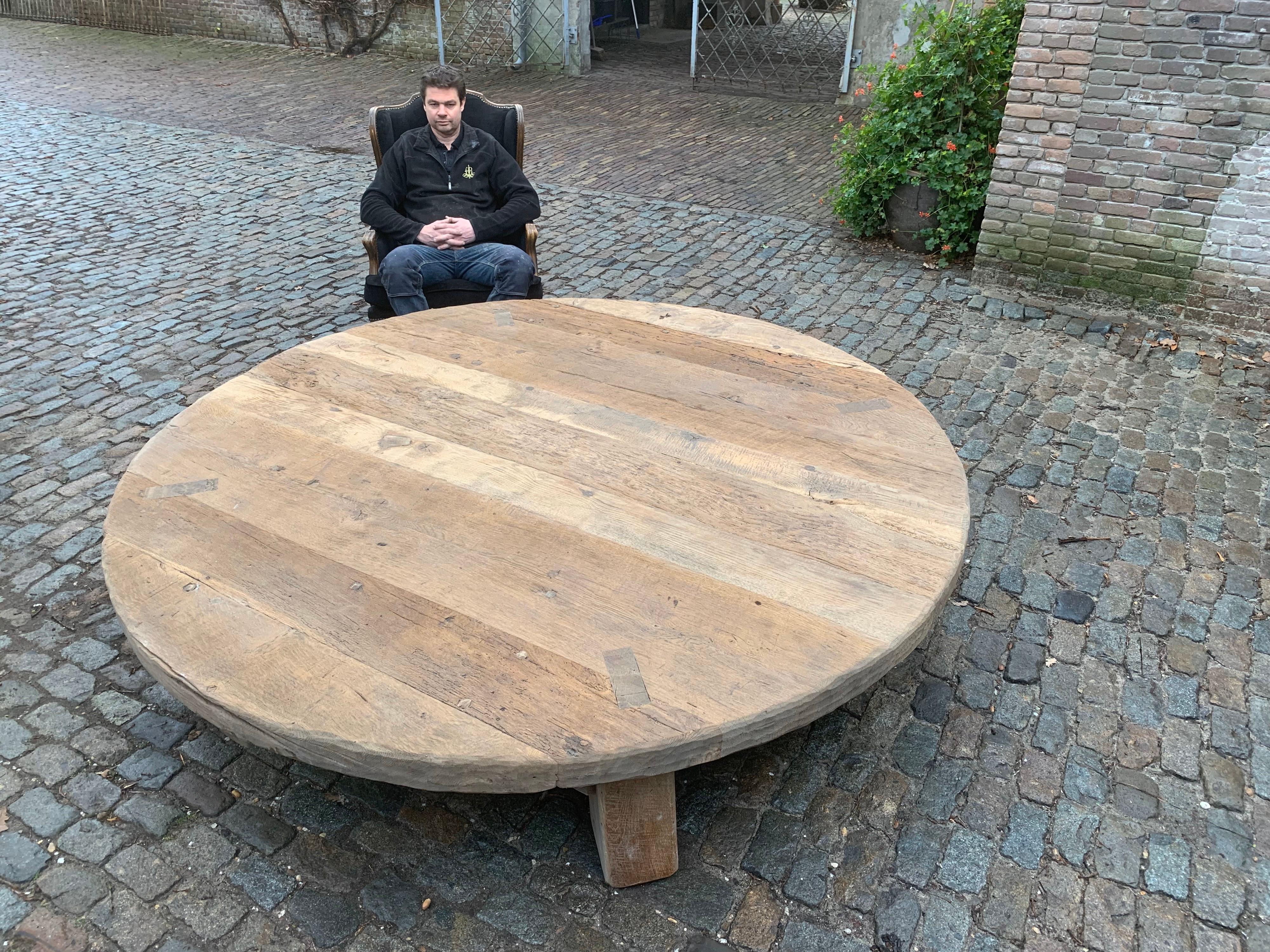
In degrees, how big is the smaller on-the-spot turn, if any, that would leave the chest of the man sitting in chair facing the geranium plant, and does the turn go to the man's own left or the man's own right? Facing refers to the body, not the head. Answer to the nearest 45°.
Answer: approximately 90° to the man's own left

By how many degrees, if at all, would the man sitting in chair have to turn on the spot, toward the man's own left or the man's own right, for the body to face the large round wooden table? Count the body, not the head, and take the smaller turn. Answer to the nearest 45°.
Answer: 0° — they already face it

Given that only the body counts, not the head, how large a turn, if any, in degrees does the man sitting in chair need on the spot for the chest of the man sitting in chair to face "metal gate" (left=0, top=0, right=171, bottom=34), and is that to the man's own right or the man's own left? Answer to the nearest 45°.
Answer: approximately 180°

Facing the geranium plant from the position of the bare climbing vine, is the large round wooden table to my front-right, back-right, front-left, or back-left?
front-right

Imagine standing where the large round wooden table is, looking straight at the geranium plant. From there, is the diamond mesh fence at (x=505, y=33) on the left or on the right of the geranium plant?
left

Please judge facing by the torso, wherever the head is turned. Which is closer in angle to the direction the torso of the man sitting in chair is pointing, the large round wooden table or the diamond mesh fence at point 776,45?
the large round wooden table

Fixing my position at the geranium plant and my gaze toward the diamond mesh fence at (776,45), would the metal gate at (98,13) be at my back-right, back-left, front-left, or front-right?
front-left

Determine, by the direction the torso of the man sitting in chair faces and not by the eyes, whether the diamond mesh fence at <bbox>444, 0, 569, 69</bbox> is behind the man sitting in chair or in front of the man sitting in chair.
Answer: behind

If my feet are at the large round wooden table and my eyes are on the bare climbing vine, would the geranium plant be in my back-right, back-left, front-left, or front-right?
front-right

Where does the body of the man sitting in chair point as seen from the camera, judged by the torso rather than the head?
toward the camera

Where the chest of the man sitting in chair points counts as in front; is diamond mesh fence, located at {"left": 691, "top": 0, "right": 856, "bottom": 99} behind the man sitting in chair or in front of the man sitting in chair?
behind

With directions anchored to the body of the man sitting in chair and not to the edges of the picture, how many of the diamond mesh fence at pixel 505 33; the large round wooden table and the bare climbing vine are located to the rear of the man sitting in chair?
2

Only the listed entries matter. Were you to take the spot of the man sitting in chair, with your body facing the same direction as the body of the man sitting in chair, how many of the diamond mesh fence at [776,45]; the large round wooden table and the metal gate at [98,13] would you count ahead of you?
1

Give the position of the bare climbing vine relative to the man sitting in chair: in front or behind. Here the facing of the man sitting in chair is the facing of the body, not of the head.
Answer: behind
